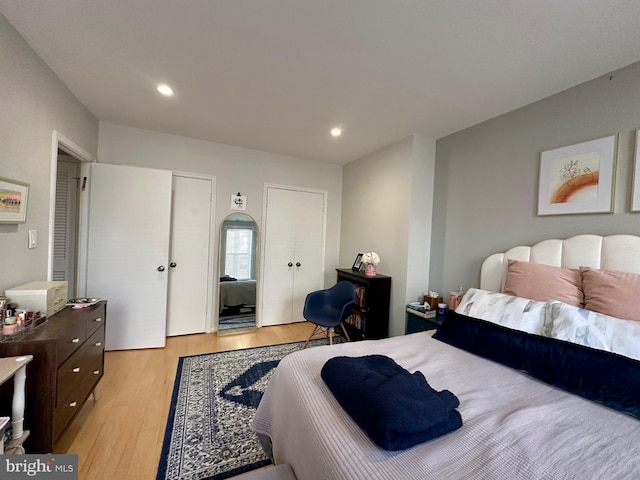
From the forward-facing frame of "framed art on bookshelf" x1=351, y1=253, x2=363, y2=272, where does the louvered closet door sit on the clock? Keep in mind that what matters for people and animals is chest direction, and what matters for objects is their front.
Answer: The louvered closet door is roughly at 1 o'clock from the framed art on bookshelf.

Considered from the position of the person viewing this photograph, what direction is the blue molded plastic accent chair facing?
facing the viewer and to the left of the viewer

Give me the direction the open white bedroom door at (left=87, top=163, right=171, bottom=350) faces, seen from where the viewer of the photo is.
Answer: facing the viewer

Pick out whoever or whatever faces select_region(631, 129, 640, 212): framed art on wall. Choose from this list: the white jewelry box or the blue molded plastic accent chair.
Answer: the white jewelry box

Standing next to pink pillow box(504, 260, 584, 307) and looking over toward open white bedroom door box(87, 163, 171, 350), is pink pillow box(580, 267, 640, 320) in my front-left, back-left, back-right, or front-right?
back-left

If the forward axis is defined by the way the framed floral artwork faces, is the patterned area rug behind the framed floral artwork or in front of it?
in front

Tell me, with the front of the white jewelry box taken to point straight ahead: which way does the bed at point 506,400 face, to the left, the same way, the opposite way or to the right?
the opposite way

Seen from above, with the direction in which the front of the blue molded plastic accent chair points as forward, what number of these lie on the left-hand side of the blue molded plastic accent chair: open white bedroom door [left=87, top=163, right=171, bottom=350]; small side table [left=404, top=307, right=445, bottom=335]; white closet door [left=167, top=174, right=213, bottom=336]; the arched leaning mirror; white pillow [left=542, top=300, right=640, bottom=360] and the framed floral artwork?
3

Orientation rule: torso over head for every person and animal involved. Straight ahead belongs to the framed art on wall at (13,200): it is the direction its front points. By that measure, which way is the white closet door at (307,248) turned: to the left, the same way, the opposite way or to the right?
to the right

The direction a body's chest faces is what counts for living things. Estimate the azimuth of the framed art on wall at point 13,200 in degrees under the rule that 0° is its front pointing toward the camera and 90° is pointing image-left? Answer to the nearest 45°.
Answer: approximately 315°

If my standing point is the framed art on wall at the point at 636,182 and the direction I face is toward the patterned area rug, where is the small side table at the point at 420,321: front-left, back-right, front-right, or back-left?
front-right

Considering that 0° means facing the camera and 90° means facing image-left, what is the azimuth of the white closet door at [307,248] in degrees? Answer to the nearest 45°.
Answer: approximately 0°

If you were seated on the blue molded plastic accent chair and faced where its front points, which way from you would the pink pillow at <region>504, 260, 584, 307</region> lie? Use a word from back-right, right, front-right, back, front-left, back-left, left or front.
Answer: left

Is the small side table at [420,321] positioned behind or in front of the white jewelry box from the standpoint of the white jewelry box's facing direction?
in front

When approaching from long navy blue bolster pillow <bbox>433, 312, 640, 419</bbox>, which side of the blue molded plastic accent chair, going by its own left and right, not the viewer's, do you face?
left

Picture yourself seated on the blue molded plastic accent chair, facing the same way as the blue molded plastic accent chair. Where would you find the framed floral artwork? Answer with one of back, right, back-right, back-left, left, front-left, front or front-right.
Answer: left

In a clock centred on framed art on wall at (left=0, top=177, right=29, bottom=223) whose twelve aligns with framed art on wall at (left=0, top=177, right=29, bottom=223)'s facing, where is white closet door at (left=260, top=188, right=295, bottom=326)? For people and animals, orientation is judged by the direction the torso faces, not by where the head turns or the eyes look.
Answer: The white closet door is roughly at 10 o'clock from the framed art on wall.

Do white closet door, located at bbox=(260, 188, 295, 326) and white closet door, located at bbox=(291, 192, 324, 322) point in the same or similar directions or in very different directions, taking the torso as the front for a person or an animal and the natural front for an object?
same or similar directions

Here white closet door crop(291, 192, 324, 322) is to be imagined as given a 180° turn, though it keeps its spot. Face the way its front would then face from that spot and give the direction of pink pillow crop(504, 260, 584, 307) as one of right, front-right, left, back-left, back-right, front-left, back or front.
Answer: back-right

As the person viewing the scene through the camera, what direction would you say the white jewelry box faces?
facing the viewer and to the right of the viewer
